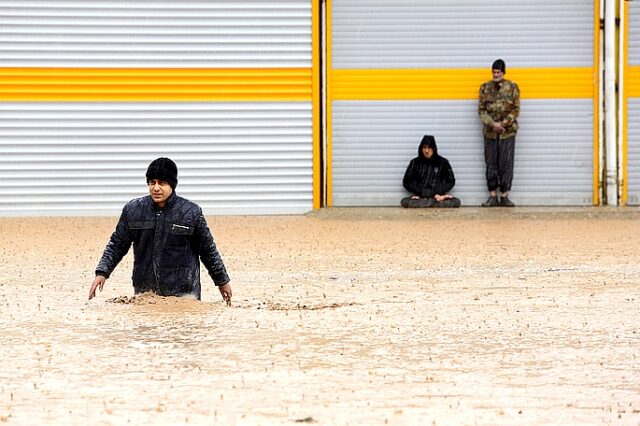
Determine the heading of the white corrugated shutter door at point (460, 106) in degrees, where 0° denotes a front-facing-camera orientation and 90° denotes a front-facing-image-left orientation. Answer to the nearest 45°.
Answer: approximately 0°

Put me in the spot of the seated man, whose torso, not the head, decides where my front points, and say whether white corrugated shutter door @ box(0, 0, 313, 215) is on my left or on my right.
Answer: on my right

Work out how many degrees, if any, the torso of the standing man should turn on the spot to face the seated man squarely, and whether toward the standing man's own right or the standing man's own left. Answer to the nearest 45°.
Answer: approximately 90° to the standing man's own right

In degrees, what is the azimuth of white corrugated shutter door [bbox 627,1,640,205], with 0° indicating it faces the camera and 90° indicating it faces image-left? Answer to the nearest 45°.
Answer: approximately 0°
